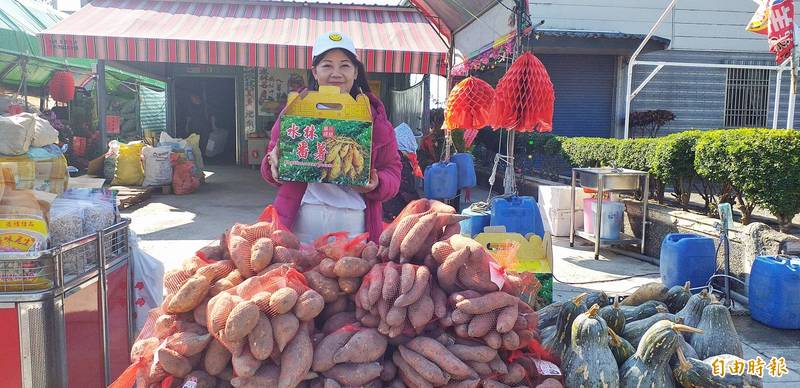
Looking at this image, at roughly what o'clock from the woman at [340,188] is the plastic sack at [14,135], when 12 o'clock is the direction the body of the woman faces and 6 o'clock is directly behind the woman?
The plastic sack is roughly at 3 o'clock from the woman.

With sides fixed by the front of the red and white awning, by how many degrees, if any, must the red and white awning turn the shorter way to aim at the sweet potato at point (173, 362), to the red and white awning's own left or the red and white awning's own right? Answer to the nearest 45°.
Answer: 0° — it already faces it

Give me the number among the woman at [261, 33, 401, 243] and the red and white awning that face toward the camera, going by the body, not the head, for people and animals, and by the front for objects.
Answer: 2

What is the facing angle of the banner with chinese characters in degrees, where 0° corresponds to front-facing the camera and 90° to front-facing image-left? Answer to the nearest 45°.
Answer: approximately 0°

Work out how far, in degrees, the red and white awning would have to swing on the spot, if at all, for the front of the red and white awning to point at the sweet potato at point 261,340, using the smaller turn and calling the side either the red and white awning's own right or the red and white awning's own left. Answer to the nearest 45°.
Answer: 0° — it already faces it

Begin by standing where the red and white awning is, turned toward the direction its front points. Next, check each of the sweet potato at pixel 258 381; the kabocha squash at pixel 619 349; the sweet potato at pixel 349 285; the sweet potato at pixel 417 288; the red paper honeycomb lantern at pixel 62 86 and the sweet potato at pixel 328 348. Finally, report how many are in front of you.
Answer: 5

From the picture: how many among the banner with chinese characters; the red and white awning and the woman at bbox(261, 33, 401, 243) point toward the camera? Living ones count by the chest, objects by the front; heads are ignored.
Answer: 3

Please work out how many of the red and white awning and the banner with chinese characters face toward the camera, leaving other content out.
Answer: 2

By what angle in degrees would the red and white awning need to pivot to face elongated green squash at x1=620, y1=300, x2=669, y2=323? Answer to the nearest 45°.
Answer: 0° — it already faces it

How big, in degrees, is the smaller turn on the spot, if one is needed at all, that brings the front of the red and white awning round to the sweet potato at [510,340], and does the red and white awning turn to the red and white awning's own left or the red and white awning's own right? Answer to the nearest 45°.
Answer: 0° — it already faces it

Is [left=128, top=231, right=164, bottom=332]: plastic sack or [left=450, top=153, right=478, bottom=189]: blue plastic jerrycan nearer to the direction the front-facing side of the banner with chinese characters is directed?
the plastic sack

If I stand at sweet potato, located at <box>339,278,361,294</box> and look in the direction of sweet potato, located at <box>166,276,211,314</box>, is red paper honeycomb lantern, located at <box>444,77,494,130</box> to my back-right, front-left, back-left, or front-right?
back-right

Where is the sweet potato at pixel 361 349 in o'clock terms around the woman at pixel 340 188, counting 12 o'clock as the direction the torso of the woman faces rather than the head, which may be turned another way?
The sweet potato is roughly at 12 o'clock from the woman.

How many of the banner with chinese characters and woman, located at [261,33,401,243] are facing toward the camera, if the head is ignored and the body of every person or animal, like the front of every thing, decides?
2
